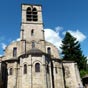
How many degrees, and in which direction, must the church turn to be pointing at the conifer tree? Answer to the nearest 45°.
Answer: approximately 45° to its right

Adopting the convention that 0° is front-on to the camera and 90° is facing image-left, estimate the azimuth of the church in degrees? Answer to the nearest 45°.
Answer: approximately 180°
